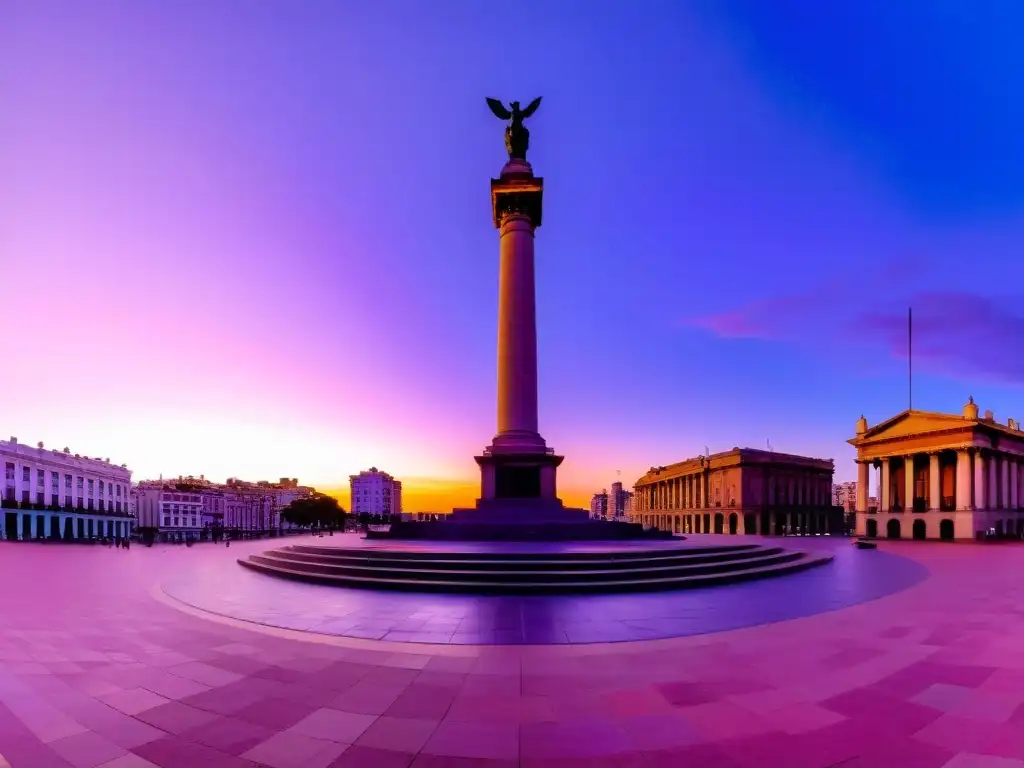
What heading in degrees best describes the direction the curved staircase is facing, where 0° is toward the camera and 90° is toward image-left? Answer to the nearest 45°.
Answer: approximately 0°

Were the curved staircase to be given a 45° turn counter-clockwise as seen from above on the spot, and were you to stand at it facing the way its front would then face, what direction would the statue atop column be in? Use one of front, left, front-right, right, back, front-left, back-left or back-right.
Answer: back-left
